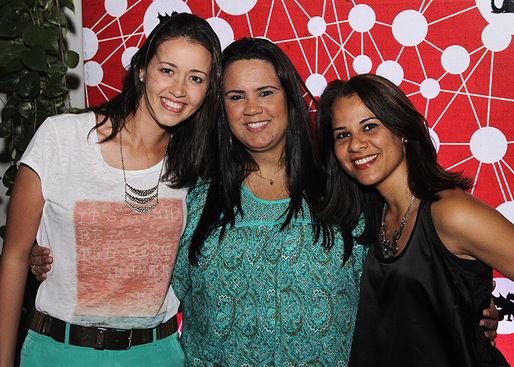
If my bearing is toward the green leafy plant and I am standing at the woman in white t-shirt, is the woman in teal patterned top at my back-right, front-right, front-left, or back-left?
back-right

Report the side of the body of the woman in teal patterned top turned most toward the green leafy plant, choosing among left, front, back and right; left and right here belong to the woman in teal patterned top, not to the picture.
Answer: right

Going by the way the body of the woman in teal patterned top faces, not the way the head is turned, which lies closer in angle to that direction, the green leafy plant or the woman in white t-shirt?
the woman in white t-shirt

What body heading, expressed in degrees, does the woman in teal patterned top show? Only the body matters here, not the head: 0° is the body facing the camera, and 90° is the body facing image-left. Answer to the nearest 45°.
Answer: approximately 0°

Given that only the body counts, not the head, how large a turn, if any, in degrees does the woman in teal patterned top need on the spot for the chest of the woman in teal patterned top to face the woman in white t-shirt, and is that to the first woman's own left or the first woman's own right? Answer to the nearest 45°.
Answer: approximately 45° to the first woman's own right
